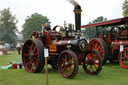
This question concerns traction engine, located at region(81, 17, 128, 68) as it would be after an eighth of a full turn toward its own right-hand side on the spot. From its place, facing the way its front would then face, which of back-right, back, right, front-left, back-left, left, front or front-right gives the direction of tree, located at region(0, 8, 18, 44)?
back-right

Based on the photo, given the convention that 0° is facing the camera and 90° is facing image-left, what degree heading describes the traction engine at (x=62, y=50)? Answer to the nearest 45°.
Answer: approximately 315°

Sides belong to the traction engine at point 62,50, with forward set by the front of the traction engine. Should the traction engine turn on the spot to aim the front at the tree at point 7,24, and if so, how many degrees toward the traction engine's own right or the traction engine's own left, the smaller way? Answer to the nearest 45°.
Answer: approximately 135° to the traction engine's own left

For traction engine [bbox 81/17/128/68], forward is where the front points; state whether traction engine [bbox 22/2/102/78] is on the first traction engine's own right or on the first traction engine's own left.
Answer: on the first traction engine's own right

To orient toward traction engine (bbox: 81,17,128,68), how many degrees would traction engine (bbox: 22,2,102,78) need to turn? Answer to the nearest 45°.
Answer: approximately 90° to its left

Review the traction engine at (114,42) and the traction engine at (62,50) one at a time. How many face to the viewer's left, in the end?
0

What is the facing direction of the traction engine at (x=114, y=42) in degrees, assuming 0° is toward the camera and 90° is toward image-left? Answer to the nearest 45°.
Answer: approximately 315°
